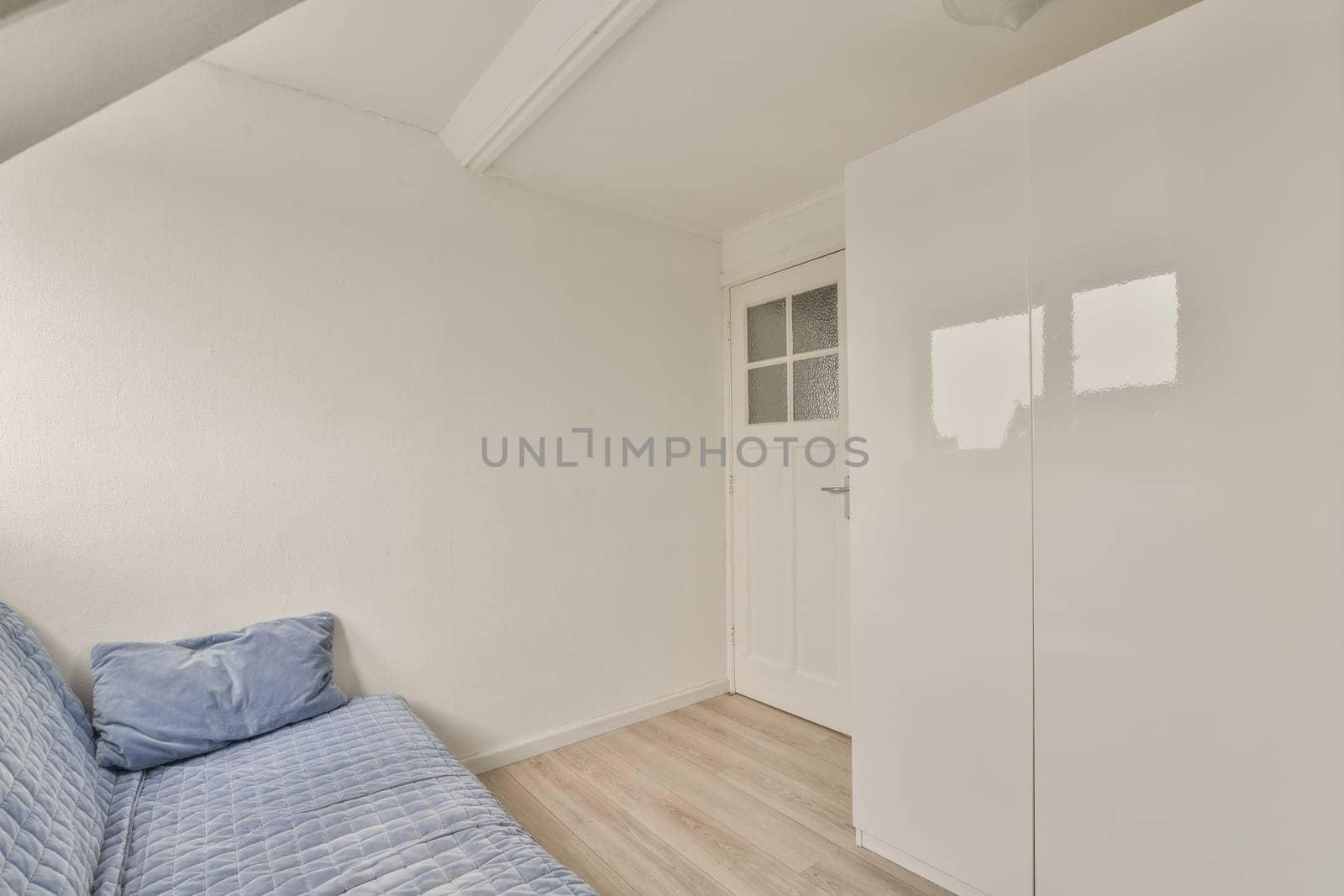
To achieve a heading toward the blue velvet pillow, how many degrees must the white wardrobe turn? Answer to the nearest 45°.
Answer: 0° — it already faces it

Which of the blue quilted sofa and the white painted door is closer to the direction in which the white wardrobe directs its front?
the blue quilted sofa

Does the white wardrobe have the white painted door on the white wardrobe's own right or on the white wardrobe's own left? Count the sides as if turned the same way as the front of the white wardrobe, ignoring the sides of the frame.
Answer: on the white wardrobe's own right

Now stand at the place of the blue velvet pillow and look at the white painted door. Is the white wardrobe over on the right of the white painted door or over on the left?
right

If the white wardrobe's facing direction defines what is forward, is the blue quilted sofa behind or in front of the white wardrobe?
in front

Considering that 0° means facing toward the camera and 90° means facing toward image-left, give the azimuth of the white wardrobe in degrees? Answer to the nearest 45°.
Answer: approximately 45°
